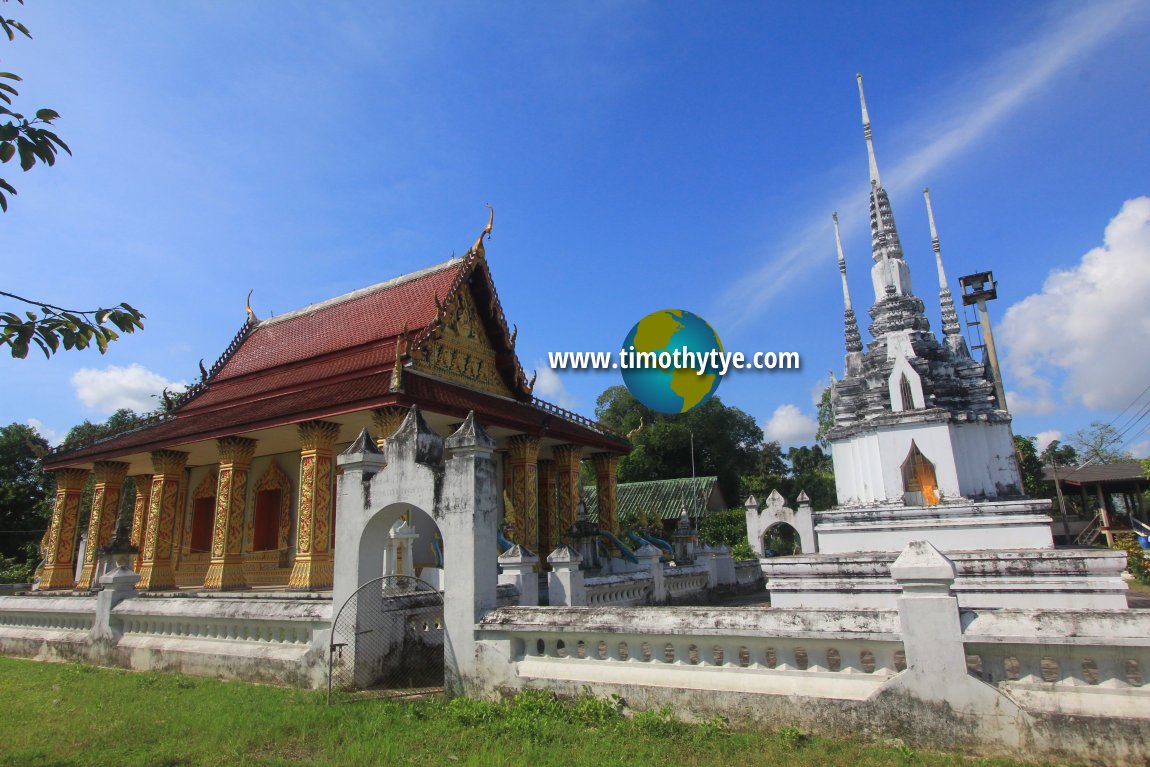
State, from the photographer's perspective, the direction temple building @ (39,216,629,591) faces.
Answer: facing the viewer and to the right of the viewer

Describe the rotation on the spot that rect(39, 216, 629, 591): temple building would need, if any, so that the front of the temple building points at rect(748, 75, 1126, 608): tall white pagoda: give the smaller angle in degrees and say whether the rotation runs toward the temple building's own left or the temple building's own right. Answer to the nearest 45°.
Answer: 0° — it already faces it

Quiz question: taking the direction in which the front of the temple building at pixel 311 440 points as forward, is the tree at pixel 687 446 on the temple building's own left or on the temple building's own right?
on the temple building's own left

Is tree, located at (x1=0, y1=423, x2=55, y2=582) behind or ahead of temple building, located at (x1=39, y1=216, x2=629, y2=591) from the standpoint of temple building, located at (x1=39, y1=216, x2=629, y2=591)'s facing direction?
behind

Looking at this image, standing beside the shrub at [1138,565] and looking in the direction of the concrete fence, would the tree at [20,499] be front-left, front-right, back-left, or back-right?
front-right

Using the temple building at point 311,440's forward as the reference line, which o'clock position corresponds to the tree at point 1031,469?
The tree is roughly at 10 o'clock from the temple building.

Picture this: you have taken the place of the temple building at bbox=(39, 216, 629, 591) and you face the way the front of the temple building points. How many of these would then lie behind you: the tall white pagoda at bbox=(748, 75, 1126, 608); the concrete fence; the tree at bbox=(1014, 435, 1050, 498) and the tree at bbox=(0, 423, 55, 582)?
1

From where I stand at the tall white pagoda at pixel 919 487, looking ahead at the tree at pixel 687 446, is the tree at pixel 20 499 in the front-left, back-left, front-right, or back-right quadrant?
front-left

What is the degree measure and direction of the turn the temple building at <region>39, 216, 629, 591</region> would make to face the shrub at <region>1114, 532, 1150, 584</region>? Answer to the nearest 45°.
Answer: approximately 45° to its left

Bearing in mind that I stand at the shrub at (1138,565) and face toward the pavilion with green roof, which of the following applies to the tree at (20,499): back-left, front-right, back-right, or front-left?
front-left

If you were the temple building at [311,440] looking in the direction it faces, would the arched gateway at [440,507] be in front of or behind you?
in front

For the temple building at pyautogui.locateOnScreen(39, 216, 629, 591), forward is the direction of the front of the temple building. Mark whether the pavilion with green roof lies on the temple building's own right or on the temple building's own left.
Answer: on the temple building's own left
